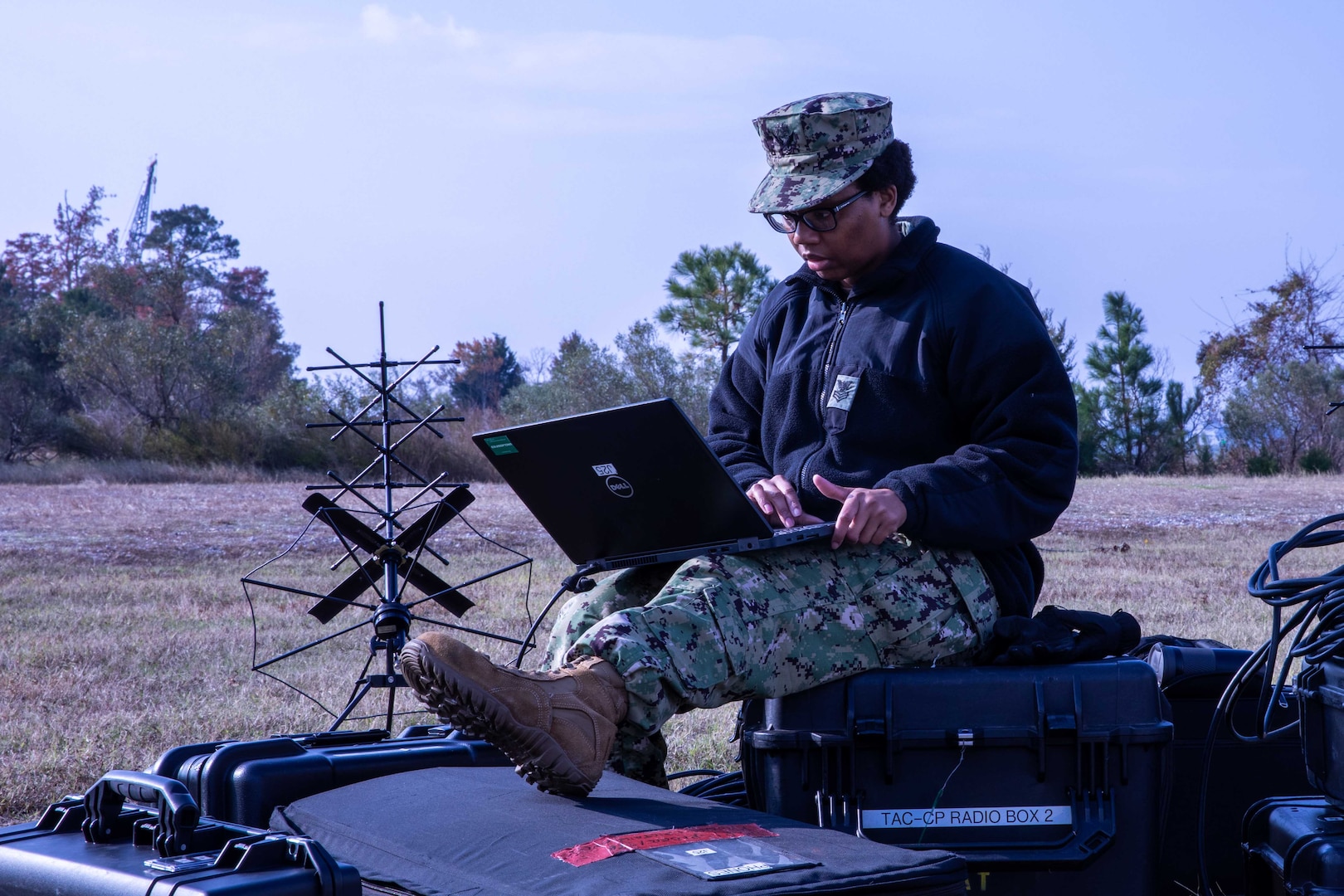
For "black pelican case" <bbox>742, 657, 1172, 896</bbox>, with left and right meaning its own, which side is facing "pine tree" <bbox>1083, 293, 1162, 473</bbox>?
back

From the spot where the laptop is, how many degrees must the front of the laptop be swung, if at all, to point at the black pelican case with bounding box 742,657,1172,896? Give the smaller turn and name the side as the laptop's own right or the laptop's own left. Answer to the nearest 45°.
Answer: approximately 45° to the laptop's own right

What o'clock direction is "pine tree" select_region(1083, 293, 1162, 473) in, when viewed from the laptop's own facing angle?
The pine tree is roughly at 11 o'clock from the laptop.

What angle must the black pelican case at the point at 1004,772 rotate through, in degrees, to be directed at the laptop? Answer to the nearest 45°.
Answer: approximately 90° to its right

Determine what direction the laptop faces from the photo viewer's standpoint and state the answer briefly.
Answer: facing away from the viewer and to the right of the viewer

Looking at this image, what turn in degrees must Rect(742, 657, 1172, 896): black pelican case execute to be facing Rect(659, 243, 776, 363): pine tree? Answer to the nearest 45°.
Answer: approximately 180°

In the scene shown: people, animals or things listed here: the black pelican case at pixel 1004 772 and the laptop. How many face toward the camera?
1

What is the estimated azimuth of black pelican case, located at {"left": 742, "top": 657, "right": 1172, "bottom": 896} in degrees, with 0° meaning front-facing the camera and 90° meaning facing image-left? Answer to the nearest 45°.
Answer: approximately 0°
